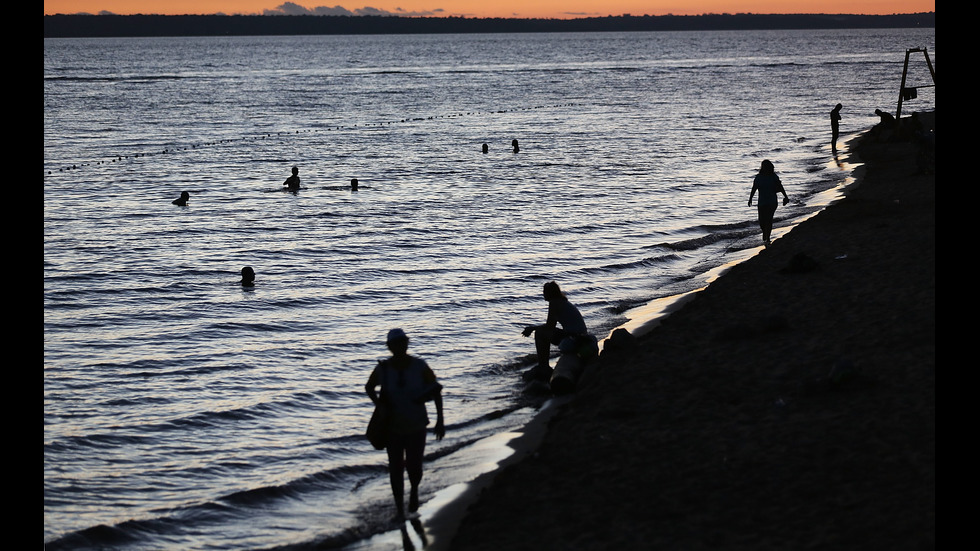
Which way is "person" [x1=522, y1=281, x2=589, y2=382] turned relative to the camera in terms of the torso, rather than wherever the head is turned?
to the viewer's left
